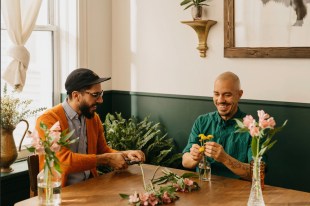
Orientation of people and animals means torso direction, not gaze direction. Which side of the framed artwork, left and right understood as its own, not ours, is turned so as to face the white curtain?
right

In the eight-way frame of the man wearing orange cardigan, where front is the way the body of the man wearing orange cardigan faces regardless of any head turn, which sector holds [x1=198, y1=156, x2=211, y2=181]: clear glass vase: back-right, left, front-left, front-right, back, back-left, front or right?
front

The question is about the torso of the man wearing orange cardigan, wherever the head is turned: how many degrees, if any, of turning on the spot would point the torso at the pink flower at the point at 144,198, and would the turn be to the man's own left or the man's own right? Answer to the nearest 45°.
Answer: approximately 45° to the man's own right

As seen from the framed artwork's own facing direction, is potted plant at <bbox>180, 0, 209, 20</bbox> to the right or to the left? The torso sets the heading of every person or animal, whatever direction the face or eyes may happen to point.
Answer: on its right

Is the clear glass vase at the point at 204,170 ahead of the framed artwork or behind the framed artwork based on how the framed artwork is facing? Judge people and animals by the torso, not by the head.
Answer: ahead

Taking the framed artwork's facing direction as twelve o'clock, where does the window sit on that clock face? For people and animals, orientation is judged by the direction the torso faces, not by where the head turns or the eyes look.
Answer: The window is roughly at 3 o'clock from the framed artwork.

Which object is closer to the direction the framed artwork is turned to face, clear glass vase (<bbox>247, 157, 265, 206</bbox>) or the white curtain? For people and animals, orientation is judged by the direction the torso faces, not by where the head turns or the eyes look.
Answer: the clear glass vase

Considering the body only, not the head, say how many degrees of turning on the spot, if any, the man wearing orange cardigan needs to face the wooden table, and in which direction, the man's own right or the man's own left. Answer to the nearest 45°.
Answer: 0° — they already face it

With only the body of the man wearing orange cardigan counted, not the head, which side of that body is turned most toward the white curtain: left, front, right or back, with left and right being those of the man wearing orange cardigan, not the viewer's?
back

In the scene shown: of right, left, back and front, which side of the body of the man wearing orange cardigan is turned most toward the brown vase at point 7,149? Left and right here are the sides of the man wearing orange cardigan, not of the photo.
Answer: back

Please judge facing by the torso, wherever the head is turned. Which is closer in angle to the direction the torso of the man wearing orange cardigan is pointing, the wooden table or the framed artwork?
the wooden table

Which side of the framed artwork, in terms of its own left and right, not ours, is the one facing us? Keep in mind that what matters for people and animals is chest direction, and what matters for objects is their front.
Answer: front

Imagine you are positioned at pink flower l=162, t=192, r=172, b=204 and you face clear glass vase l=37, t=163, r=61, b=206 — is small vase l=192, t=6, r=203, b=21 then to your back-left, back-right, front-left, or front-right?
back-right

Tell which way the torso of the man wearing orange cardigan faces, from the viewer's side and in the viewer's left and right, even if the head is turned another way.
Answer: facing the viewer and to the right of the viewer

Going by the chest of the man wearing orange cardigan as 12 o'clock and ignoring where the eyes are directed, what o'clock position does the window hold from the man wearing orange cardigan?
The window is roughly at 7 o'clock from the man wearing orange cardigan.

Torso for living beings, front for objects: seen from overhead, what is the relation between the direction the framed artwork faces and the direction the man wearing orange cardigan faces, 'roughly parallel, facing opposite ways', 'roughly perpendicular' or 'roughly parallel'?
roughly perpendicular

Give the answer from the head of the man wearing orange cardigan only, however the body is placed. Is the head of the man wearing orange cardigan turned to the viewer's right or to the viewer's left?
to the viewer's right
